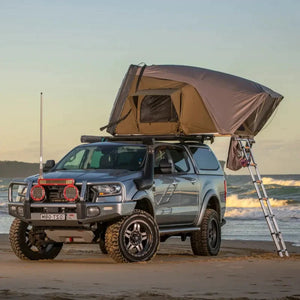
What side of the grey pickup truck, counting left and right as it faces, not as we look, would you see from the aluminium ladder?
back

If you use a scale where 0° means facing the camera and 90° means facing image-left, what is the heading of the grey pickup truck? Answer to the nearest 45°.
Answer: approximately 45°
